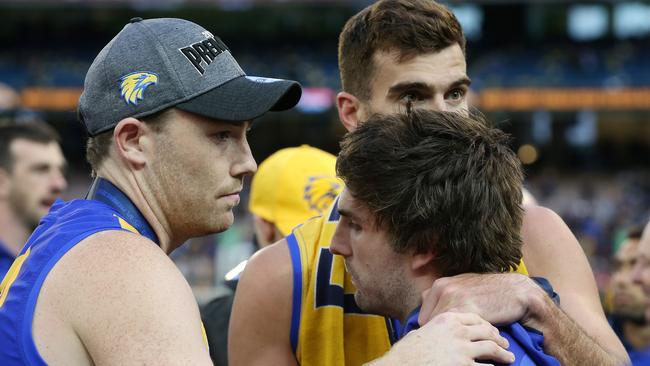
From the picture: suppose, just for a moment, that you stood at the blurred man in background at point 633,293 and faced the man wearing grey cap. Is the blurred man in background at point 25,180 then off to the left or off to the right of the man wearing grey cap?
right

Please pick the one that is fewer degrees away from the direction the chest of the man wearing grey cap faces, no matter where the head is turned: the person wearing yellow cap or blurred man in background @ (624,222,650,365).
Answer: the blurred man in background

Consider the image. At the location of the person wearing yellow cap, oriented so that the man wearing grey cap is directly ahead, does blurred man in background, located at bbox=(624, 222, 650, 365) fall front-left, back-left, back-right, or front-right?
back-left

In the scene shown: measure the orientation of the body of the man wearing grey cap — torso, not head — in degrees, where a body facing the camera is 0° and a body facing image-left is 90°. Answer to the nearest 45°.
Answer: approximately 270°

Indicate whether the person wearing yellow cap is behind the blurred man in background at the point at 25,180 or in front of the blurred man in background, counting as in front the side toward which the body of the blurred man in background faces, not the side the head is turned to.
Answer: in front

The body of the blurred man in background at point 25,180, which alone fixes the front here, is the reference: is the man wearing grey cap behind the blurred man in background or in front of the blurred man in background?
in front

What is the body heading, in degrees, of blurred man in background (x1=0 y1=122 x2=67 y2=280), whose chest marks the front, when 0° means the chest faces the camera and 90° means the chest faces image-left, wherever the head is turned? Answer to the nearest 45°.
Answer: approximately 315°
